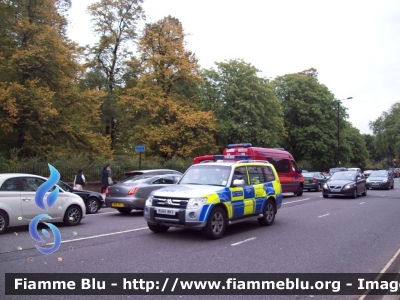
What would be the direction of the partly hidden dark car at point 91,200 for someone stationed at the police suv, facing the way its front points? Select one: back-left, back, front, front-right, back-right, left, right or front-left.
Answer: right

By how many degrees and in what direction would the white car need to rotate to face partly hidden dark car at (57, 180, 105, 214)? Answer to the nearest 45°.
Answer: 0° — it already faces it

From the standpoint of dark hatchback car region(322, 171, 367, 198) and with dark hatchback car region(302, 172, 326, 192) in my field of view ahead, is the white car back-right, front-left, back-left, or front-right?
back-left

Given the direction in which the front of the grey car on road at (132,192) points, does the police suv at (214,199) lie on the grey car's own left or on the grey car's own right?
on the grey car's own right

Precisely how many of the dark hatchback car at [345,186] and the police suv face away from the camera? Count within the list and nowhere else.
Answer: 0

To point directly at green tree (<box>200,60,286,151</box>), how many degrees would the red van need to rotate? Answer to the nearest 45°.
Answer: approximately 45° to its left

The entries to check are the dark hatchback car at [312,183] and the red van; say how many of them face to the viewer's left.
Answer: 0

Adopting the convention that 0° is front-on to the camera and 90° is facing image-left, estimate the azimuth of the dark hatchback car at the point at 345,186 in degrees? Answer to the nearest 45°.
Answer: approximately 45°
